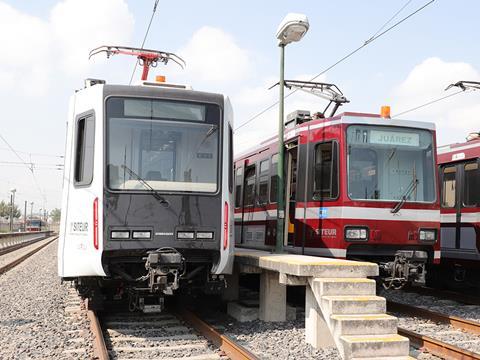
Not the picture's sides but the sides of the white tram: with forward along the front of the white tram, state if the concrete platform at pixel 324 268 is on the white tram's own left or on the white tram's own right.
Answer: on the white tram's own left

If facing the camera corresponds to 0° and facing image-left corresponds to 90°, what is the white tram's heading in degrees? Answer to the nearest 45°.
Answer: approximately 0°

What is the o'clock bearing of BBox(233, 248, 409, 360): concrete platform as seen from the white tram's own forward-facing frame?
The concrete platform is roughly at 10 o'clock from the white tram.

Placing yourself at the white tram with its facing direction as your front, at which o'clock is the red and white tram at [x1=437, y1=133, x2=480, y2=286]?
The red and white tram is roughly at 8 o'clock from the white tram.

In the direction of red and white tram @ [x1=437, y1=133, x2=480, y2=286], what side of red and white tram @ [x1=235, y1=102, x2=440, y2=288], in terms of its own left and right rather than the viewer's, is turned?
left

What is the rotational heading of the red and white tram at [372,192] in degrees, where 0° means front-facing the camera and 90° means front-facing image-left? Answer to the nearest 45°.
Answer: approximately 315°

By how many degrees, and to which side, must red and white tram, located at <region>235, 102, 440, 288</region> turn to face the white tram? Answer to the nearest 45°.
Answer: approximately 90° to its right

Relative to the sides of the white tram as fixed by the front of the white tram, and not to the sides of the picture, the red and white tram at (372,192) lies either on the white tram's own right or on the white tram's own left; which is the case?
on the white tram's own left

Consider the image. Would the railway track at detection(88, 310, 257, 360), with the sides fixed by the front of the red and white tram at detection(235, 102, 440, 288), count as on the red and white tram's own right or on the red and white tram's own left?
on the red and white tram's own right
